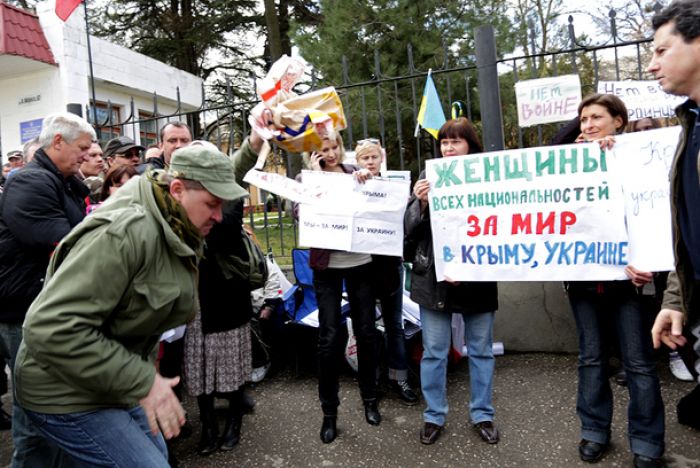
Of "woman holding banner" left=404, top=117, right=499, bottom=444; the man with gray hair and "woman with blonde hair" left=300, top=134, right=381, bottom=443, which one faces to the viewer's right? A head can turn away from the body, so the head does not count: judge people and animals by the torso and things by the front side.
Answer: the man with gray hair

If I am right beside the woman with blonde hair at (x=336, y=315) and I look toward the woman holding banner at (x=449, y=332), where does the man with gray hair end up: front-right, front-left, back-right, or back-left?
back-right

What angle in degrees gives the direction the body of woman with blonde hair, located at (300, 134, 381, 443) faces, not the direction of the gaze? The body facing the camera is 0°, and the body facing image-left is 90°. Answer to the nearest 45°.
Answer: approximately 0°

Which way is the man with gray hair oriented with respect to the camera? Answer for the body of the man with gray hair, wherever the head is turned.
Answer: to the viewer's right

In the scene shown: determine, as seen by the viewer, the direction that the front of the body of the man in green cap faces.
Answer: to the viewer's right

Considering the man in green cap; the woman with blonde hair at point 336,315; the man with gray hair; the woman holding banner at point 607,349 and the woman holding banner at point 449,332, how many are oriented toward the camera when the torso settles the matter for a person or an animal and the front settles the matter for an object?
3

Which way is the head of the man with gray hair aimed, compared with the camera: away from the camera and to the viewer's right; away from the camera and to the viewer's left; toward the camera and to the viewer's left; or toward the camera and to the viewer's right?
toward the camera and to the viewer's right

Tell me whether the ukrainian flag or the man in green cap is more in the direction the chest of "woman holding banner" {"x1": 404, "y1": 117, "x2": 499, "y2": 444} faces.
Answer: the man in green cap
